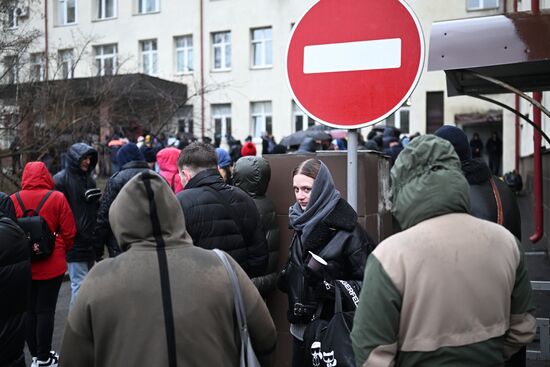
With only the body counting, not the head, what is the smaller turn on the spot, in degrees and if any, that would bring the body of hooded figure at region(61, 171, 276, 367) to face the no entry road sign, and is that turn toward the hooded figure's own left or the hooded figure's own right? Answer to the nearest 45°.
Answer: approximately 45° to the hooded figure's own right

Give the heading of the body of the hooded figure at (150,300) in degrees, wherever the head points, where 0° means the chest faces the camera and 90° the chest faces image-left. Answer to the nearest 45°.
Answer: approximately 180°

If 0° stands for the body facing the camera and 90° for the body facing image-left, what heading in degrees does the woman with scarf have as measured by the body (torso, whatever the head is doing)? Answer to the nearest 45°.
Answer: approximately 45°

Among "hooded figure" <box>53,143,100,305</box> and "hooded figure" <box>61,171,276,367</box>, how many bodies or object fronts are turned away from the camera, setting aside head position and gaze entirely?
1

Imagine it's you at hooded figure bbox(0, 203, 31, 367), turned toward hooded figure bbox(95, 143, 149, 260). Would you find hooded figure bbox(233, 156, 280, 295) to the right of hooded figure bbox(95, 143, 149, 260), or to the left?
right

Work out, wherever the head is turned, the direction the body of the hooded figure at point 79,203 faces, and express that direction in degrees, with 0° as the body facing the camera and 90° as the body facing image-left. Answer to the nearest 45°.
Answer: approximately 315°

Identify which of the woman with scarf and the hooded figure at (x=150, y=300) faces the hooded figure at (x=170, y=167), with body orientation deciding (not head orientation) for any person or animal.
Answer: the hooded figure at (x=150, y=300)

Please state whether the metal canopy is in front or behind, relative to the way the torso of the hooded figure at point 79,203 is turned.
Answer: in front

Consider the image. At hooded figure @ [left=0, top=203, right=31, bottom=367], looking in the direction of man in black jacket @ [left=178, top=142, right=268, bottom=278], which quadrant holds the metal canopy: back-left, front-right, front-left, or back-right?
front-right

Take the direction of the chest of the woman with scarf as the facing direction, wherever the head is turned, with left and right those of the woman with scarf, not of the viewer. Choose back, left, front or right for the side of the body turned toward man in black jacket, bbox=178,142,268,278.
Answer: right

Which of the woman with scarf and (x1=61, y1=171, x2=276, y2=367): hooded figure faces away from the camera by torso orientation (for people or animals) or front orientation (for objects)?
the hooded figure

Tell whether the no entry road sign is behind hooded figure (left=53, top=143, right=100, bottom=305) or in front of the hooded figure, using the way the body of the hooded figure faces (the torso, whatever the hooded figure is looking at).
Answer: in front
